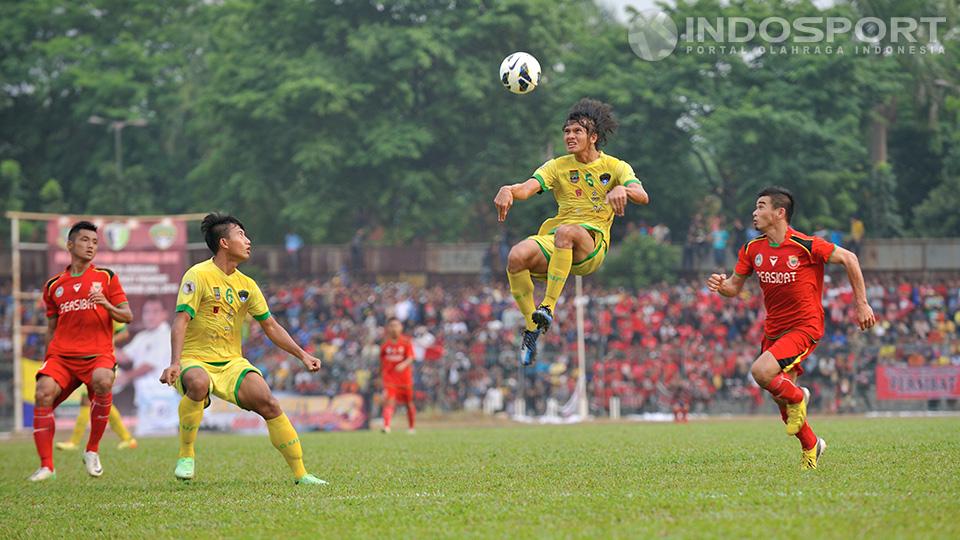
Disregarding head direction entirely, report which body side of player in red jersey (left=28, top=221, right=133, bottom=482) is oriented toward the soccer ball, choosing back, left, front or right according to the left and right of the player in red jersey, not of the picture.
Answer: left

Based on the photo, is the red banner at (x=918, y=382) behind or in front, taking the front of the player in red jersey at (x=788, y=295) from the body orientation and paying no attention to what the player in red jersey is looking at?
behind

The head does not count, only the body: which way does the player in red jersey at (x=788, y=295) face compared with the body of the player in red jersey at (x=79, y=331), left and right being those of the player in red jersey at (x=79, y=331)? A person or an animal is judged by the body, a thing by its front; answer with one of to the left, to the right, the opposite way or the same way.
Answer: to the right

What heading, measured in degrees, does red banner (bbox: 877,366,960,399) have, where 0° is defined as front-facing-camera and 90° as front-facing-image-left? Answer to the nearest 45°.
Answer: approximately 0°

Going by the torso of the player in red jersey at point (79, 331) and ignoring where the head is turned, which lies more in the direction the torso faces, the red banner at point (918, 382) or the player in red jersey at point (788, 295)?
the player in red jersey

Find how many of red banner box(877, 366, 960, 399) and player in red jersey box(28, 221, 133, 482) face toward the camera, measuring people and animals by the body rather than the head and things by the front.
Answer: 2

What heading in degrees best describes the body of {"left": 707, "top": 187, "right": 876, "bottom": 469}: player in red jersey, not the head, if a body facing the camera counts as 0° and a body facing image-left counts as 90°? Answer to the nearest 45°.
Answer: approximately 45°

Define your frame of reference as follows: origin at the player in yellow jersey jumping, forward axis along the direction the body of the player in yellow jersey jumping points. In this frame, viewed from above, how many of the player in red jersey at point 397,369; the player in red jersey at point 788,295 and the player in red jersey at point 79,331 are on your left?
1

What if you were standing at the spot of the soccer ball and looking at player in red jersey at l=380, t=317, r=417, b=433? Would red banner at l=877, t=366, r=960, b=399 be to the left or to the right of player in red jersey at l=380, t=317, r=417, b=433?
right
